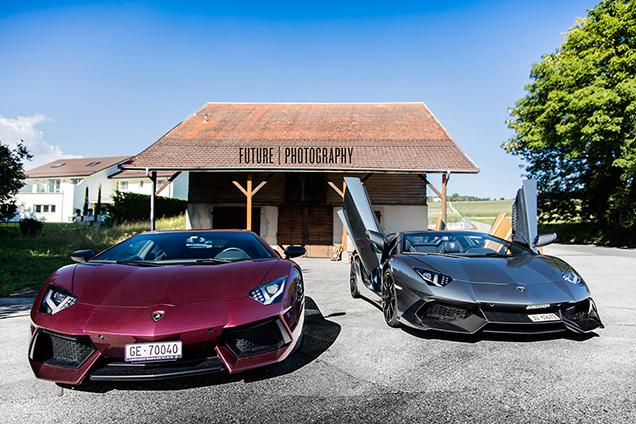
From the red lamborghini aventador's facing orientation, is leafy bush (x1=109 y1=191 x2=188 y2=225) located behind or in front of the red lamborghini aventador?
behind

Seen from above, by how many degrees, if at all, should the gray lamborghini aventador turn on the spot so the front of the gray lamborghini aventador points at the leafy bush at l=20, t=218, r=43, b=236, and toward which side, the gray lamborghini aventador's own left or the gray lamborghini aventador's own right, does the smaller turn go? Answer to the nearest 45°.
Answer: approximately 135° to the gray lamborghini aventador's own right

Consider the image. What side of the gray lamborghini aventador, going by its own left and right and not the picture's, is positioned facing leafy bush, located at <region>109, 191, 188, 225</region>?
back

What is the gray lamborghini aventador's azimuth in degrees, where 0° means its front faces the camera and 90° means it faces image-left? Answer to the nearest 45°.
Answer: approximately 315°

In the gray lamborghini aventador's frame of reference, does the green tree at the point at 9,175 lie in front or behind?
behind

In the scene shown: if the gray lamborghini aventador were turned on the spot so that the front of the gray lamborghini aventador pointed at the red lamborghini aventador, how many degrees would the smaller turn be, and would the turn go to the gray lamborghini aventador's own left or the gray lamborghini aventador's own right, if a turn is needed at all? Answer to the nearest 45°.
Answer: approximately 90° to the gray lamborghini aventador's own right

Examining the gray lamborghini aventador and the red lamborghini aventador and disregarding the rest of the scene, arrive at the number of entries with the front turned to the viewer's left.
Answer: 0

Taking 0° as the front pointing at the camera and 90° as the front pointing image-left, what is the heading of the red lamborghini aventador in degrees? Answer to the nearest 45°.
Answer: approximately 0°

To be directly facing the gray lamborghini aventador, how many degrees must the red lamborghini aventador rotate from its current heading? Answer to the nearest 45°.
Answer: approximately 90° to its left

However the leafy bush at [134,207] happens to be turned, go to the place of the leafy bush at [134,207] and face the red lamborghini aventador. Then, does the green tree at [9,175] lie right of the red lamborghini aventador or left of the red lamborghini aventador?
right
